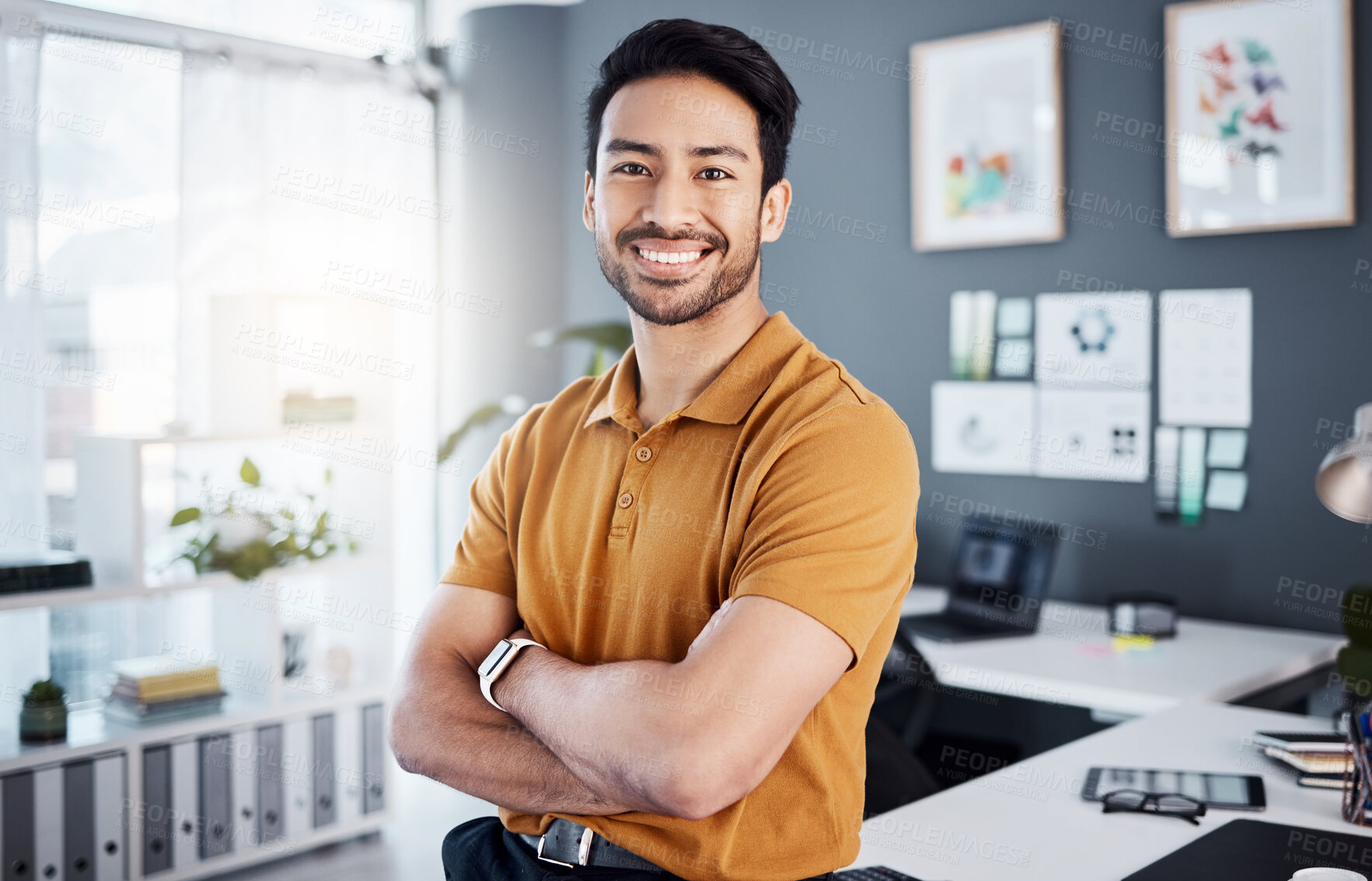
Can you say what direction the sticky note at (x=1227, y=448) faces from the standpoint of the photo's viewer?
facing the viewer

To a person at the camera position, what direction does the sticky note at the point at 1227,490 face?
facing the viewer

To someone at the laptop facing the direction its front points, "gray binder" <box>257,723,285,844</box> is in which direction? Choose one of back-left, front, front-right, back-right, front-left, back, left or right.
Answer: front-right
